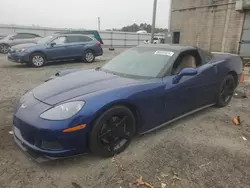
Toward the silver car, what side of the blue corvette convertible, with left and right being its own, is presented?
right

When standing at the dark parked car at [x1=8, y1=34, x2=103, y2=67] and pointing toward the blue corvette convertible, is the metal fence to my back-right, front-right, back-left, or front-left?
back-left

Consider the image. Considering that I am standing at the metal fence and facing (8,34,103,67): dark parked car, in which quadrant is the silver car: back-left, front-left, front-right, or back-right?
front-right

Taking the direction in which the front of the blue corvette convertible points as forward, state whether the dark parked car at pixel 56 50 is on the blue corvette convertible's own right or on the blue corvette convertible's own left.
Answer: on the blue corvette convertible's own right

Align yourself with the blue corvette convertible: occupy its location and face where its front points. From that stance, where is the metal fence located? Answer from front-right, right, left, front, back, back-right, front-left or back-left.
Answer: back-right

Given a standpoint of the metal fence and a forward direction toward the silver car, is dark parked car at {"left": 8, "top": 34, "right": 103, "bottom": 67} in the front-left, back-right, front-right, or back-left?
front-left

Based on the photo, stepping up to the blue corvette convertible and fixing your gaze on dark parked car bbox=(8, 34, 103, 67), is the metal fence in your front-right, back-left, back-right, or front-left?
front-right

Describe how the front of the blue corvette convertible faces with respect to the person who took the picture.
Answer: facing the viewer and to the left of the viewer
